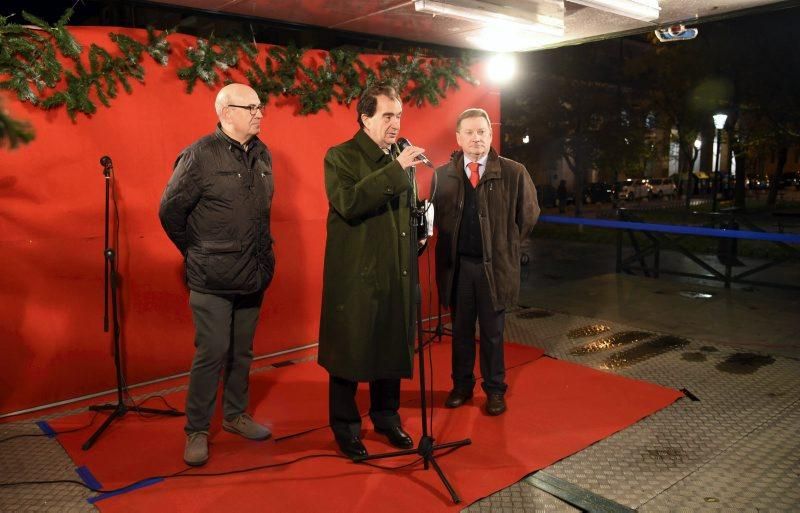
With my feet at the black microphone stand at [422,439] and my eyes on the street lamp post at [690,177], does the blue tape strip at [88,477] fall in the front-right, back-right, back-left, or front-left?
back-left

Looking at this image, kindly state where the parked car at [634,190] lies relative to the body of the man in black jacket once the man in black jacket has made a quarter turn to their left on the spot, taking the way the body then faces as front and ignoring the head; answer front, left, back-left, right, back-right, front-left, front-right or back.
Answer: front

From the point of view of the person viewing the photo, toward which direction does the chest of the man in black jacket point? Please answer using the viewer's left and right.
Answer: facing the viewer and to the right of the viewer

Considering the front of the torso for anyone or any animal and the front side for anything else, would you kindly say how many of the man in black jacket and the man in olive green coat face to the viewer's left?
0

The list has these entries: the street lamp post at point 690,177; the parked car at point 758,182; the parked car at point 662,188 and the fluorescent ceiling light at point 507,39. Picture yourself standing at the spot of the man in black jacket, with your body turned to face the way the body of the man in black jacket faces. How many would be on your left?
4

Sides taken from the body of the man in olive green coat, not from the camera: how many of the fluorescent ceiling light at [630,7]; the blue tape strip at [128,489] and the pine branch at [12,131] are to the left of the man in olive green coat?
1

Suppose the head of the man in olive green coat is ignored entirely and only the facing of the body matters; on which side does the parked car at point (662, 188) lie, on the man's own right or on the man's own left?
on the man's own left

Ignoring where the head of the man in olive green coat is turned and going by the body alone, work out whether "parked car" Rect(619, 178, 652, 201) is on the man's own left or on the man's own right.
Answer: on the man's own left

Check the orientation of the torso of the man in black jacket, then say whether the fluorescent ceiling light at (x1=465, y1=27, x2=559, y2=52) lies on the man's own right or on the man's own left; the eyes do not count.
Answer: on the man's own left

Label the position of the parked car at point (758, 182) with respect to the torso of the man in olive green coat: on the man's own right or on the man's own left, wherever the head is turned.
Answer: on the man's own left

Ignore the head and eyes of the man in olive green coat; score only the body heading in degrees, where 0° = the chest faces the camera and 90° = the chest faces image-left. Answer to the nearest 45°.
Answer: approximately 315°

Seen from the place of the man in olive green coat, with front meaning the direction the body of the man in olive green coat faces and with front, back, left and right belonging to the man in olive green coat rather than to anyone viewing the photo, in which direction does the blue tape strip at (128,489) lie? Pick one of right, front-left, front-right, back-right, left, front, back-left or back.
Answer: back-right

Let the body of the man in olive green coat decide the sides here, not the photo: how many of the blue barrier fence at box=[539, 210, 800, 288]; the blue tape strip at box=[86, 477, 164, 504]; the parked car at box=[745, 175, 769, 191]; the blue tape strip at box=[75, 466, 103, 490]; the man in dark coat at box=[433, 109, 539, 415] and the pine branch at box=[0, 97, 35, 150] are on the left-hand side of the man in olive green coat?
3

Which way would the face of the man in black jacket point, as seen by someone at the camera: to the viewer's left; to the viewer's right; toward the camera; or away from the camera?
to the viewer's right
